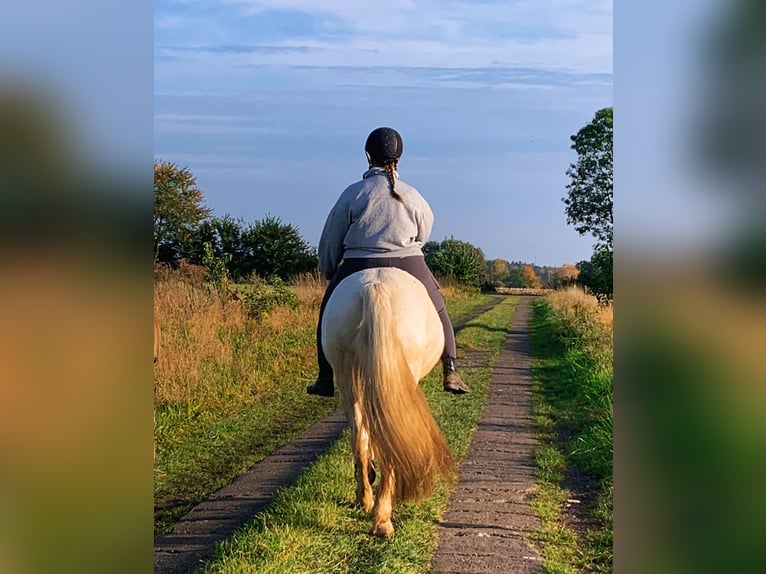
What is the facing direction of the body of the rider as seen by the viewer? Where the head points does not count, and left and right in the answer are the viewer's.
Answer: facing away from the viewer

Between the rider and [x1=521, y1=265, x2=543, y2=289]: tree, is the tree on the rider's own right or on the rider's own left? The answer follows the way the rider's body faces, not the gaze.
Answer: on the rider's own right

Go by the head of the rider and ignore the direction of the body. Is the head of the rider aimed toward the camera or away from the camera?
away from the camera

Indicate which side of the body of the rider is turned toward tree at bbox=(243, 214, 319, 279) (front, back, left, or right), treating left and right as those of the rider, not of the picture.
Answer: front

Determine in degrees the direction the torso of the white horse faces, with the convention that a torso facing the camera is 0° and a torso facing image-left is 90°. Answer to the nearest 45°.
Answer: approximately 180°

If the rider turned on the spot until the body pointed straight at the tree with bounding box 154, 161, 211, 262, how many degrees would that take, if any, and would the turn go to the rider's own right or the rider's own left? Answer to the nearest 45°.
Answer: approximately 45° to the rider's own left

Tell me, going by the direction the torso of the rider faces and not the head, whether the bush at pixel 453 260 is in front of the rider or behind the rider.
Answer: in front

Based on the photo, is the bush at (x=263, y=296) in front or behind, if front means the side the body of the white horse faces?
in front
